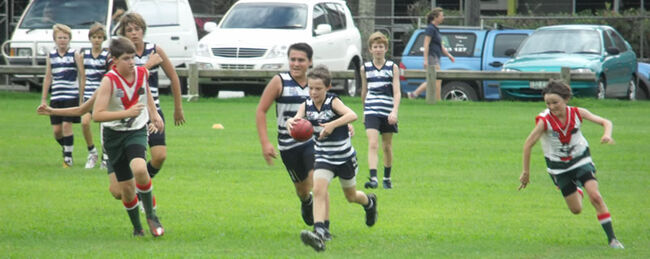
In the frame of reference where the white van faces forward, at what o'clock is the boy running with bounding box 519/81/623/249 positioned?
The boy running is roughly at 10 o'clock from the white van.

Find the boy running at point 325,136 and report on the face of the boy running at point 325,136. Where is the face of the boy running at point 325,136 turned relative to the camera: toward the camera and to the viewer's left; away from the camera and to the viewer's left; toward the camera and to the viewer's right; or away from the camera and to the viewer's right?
toward the camera and to the viewer's left

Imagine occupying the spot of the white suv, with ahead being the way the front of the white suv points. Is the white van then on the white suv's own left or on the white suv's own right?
on the white suv's own right

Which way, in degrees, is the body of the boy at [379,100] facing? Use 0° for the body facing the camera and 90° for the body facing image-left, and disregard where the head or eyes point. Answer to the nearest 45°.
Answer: approximately 0°

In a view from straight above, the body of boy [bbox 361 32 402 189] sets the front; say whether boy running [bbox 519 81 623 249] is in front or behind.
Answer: in front

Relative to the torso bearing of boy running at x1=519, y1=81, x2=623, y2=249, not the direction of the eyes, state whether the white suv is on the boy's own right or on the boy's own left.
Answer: on the boy's own right

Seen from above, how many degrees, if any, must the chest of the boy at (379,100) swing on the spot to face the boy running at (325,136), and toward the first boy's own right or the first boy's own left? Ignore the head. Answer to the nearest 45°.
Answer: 0° — they already face them
